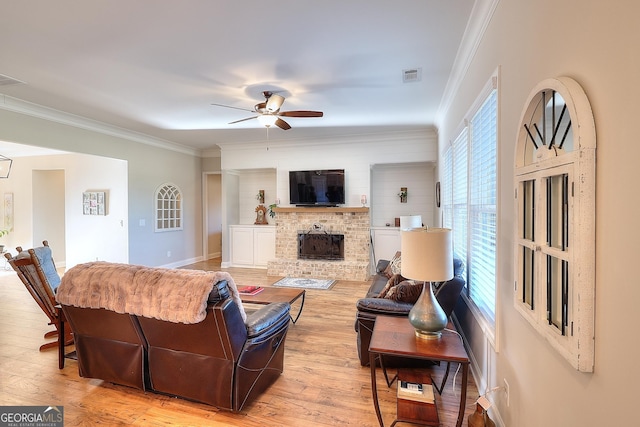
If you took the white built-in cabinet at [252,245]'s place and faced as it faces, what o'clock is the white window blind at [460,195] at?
The white window blind is roughly at 11 o'clock from the white built-in cabinet.

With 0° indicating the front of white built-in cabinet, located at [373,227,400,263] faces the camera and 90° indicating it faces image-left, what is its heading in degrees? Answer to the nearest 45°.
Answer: approximately 0°

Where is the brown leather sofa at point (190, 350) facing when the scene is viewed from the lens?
facing away from the viewer and to the right of the viewer

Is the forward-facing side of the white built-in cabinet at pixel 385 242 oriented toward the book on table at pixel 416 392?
yes

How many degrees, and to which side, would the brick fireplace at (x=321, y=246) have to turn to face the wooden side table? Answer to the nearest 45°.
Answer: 0° — it already faces it
